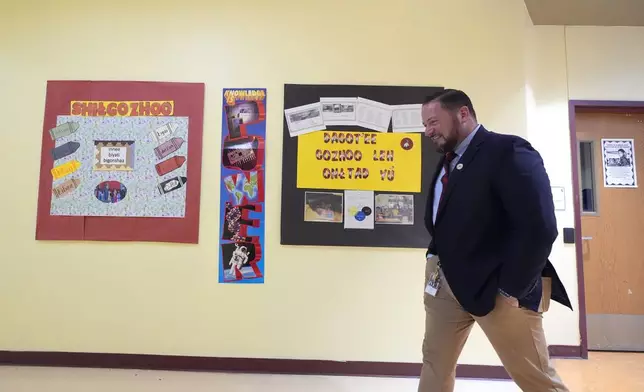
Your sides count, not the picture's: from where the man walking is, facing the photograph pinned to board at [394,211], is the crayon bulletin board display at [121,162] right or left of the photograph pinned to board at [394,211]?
left

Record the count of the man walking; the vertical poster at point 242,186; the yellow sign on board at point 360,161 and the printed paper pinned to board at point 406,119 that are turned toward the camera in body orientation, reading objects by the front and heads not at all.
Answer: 3

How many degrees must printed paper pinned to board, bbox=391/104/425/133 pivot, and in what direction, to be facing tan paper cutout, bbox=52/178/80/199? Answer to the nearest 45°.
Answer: approximately 90° to its right

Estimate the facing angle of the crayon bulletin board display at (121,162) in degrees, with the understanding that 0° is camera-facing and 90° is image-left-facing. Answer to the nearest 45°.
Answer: approximately 0°

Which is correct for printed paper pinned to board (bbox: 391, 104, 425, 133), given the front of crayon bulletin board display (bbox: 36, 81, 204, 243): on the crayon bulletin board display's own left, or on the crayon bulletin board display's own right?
on the crayon bulletin board display's own left

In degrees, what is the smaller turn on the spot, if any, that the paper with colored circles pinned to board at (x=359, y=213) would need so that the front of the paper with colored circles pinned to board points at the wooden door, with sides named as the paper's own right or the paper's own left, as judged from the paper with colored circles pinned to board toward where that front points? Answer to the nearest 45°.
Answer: approximately 90° to the paper's own left

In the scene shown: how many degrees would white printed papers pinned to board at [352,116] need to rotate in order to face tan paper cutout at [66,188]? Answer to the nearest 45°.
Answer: approximately 90° to its right
